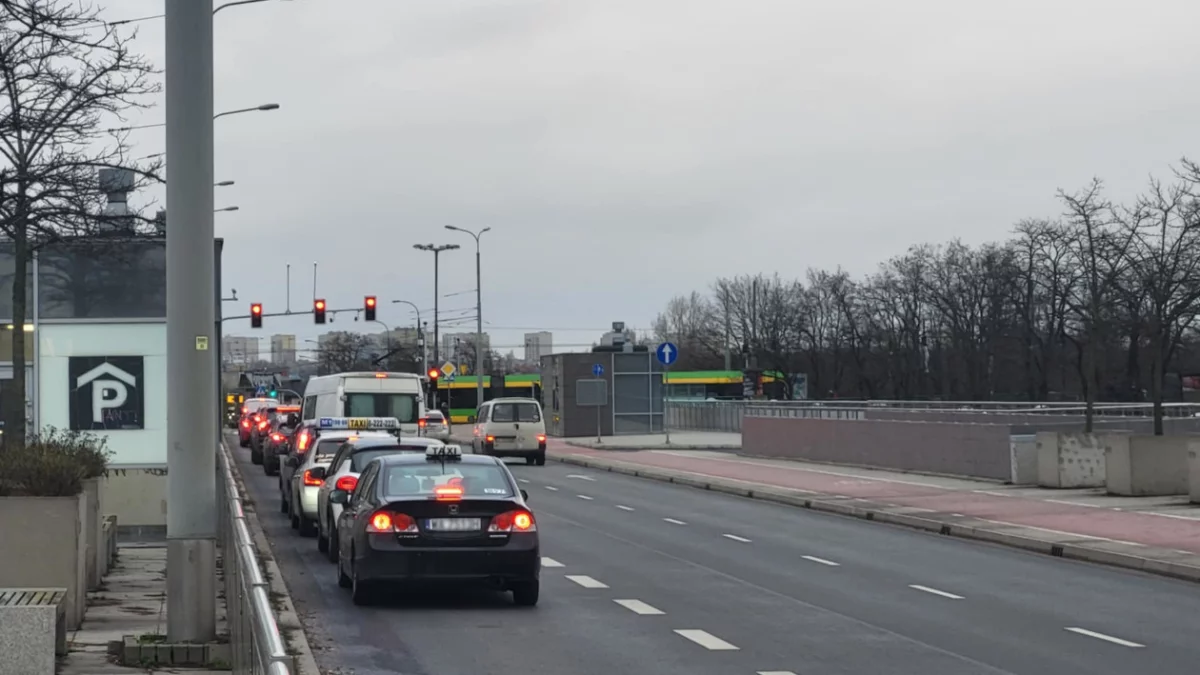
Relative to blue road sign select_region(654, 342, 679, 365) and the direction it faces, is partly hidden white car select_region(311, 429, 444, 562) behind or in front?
in front

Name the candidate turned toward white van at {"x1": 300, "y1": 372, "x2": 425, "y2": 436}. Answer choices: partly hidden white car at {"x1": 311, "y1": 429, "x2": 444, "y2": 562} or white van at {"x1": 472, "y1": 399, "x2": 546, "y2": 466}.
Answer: the partly hidden white car

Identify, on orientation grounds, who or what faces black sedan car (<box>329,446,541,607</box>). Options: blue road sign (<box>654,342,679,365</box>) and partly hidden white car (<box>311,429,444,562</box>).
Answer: the blue road sign

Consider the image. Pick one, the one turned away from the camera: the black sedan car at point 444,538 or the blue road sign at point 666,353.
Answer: the black sedan car

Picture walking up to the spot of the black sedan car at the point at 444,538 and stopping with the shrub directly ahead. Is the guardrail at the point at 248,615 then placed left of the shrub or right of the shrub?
left

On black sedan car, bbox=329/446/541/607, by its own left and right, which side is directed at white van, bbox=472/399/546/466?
front

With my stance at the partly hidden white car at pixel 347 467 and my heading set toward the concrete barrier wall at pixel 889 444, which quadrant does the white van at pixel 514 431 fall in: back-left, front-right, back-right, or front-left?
front-left

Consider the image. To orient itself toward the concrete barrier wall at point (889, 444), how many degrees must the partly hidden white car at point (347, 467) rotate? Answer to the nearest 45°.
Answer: approximately 45° to its right

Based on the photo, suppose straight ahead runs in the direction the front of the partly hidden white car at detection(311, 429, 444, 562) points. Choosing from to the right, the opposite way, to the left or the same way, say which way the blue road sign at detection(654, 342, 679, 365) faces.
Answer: the opposite way

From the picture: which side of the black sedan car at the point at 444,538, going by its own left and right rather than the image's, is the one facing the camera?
back

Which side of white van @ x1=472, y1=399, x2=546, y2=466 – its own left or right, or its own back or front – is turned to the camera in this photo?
back

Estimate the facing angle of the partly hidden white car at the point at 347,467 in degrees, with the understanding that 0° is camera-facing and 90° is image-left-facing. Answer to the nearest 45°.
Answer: approximately 180°

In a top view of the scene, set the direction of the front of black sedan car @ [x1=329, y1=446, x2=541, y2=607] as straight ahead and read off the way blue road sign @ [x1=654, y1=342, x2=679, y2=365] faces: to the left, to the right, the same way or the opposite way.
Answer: the opposite way

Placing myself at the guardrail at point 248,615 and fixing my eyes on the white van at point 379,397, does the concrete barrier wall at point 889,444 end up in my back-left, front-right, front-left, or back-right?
front-right

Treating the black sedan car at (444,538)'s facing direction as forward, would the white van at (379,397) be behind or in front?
in front

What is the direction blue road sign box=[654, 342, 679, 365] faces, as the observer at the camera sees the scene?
facing the viewer

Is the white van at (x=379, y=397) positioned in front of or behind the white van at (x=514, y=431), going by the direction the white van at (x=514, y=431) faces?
behind

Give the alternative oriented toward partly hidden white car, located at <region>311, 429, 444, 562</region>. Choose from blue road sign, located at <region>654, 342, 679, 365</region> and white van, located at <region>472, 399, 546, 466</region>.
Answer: the blue road sign
